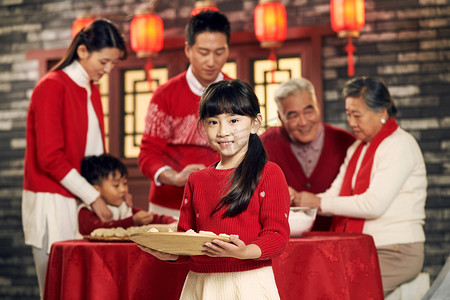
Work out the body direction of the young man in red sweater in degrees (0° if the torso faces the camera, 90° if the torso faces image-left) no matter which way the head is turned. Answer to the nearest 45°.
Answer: approximately 315°

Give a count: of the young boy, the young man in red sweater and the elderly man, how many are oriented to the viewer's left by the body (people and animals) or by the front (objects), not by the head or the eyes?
0

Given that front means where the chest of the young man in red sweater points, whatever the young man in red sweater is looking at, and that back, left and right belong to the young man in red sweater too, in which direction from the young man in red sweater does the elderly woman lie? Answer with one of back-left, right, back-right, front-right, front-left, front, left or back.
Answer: front-left

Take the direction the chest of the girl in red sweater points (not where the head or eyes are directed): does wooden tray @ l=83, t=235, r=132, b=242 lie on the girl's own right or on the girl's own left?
on the girl's own right

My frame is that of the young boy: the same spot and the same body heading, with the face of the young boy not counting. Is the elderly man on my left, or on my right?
on my left

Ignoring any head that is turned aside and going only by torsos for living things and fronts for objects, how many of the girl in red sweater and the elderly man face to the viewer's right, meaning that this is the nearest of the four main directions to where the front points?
0

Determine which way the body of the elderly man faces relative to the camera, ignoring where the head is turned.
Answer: toward the camera

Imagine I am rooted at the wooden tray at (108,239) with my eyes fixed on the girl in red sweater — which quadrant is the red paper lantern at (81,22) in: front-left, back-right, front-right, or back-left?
back-left

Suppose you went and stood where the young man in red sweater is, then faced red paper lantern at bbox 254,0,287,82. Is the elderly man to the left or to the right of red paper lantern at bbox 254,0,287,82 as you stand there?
right

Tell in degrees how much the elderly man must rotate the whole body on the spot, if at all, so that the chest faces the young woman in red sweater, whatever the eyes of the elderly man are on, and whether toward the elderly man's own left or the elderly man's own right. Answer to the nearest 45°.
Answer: approximately 45° to the elderly man's own right

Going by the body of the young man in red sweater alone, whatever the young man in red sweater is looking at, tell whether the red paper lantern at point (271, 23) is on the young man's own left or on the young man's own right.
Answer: on the young man's own left

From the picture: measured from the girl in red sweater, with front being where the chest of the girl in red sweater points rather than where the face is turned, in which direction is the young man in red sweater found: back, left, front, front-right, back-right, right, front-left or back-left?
back-right
